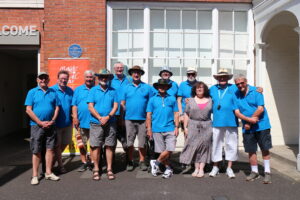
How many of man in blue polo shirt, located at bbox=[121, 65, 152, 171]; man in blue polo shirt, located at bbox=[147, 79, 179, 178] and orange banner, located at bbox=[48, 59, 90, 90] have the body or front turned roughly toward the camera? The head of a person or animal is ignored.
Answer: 3

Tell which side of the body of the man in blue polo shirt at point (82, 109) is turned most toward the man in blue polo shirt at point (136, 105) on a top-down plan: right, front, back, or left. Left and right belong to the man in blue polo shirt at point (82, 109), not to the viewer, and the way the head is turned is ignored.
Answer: left

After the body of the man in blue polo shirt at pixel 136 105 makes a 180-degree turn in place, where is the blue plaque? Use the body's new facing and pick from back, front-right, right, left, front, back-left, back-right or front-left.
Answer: front-left

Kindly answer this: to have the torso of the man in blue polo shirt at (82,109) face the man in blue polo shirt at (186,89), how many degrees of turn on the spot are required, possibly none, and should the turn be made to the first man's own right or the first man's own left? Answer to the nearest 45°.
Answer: approximately 90° to the first man's own left

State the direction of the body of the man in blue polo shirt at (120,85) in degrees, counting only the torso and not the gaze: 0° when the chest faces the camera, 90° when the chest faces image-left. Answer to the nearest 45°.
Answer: approximately 0°

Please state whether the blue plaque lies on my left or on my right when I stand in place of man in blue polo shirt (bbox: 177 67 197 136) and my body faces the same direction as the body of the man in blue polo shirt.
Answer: on my right

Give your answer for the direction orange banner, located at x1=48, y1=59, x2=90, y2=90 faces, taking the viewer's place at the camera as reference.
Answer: facing the viewer

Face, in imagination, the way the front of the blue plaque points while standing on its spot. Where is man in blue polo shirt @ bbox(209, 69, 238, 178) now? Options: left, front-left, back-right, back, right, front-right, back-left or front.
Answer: front-left

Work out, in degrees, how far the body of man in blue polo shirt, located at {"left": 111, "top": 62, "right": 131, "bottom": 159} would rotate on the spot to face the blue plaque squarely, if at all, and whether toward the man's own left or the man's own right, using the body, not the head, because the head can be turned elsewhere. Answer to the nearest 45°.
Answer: approximately 135° to the man's own right

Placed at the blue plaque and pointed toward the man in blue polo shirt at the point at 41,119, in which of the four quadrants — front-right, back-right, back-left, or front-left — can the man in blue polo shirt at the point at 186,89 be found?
front-left

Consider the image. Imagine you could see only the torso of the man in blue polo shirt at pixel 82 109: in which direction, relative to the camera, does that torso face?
toward the camera

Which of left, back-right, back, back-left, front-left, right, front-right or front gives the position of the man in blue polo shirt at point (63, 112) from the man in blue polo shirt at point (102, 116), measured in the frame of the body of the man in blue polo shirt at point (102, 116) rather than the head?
back-right

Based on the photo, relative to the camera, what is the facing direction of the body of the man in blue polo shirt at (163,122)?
toward the camera

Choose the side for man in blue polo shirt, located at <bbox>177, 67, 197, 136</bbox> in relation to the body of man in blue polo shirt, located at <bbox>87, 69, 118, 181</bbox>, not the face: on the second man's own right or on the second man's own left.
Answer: on the second man's own left

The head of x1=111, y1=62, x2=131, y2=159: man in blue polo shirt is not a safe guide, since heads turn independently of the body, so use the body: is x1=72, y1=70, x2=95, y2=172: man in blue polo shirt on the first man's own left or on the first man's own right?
on the first man's own right

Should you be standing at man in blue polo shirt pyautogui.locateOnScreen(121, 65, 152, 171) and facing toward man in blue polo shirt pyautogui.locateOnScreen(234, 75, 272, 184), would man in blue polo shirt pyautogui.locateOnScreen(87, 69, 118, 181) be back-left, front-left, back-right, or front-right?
back-right
